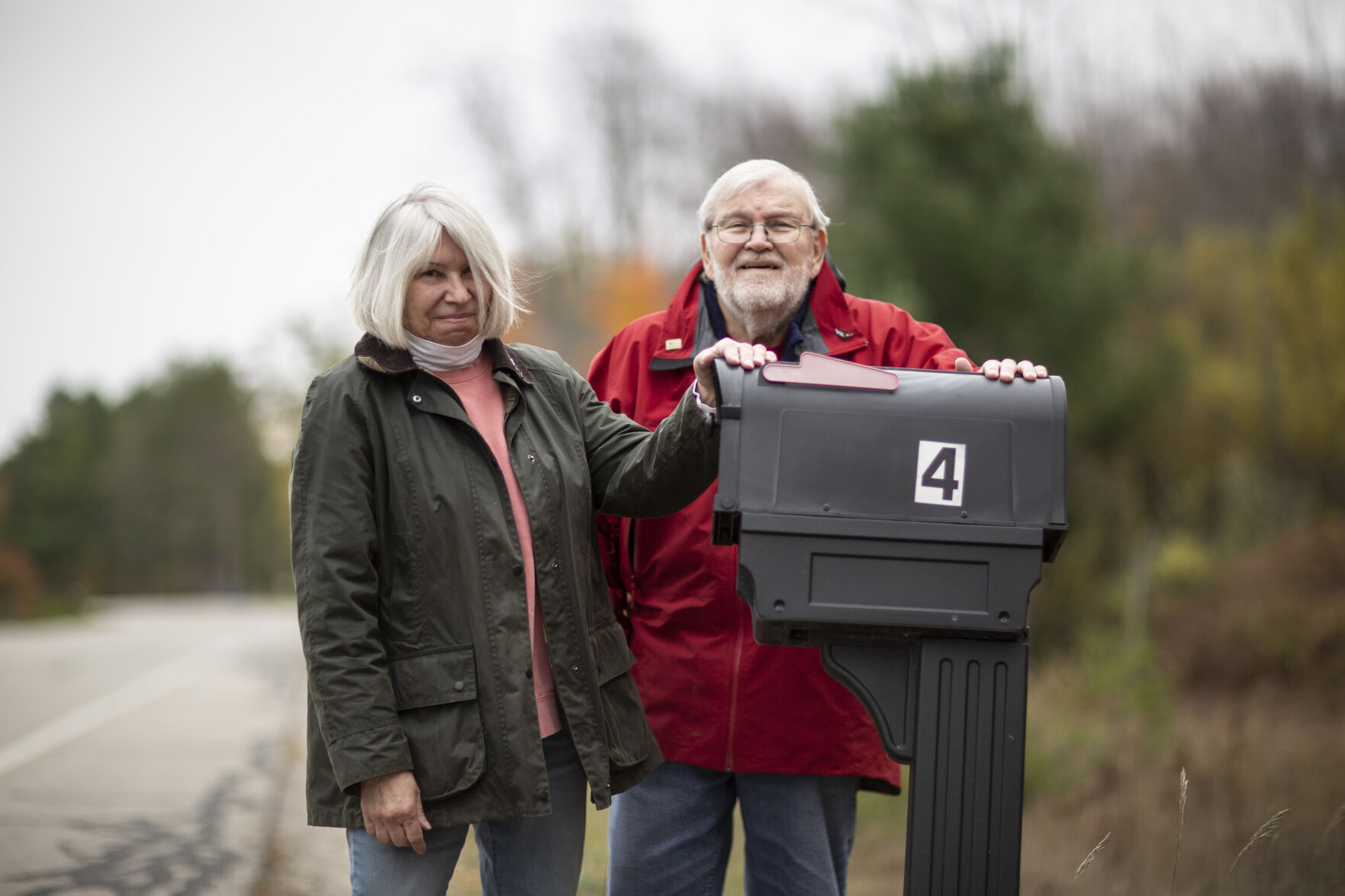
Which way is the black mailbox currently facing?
to the viewer's left

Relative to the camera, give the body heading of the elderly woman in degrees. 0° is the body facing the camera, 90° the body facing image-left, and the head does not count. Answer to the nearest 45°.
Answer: approximately 315°

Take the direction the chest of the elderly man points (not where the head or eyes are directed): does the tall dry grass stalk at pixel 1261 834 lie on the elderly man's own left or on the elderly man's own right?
on the elderly man's own left

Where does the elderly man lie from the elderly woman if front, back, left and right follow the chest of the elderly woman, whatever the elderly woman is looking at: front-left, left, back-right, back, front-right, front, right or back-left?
left

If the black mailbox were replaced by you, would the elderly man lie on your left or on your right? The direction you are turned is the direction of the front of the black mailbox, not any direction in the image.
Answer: on your right

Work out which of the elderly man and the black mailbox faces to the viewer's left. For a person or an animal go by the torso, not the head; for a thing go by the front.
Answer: the black mailbox

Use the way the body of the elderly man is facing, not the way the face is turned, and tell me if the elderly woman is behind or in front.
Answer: in front

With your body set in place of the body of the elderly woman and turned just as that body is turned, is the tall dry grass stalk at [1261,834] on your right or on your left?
on your left

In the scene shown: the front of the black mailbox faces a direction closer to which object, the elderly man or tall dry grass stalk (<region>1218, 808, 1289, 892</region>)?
the elderly man
